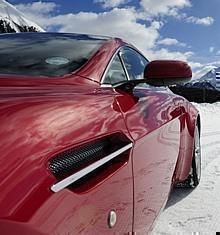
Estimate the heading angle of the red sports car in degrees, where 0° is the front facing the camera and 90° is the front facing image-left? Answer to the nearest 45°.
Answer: approximately 45°
